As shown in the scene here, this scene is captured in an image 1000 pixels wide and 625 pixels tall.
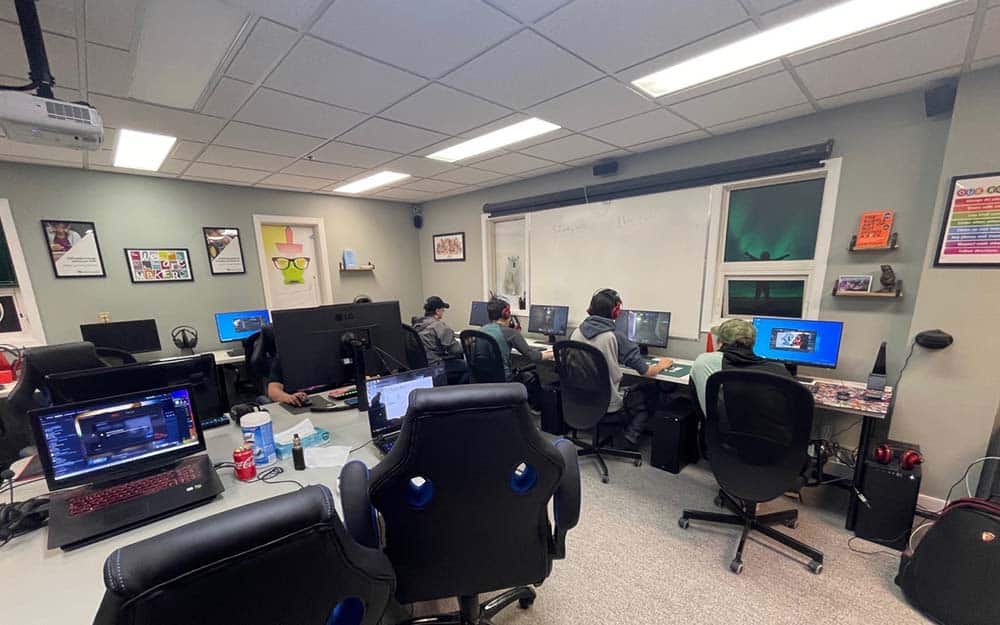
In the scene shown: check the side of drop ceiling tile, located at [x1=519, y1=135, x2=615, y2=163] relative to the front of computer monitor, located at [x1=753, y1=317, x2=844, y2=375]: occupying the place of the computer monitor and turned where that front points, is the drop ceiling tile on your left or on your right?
on your right

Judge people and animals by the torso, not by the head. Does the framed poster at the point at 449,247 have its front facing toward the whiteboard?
no

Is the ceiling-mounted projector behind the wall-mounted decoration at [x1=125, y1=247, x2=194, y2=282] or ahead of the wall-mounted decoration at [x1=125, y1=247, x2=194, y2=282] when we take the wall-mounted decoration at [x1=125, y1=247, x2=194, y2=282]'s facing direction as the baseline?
ahead

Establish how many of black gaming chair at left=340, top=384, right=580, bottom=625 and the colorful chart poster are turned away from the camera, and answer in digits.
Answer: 1

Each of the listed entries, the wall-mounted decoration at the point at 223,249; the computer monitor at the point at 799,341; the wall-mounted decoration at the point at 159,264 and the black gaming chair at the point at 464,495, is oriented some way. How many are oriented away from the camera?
1

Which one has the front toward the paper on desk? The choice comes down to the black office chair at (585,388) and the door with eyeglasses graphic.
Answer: the door with eyeglasses graphic

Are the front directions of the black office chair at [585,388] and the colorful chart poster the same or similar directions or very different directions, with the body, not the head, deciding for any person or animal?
very different directions

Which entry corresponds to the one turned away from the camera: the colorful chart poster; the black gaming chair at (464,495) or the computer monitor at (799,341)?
the black gaming chair

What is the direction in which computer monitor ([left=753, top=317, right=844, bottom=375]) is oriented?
toward the camera

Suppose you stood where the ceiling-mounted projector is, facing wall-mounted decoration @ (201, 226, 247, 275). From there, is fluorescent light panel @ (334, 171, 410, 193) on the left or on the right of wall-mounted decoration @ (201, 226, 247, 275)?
right

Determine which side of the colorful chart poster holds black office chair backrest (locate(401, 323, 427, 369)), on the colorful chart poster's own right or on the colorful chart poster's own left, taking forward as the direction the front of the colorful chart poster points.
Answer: on the colorful chart poster's own right

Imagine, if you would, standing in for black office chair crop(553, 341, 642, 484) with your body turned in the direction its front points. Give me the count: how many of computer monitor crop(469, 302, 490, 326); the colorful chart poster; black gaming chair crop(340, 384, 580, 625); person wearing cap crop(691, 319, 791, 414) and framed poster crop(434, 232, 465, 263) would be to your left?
2

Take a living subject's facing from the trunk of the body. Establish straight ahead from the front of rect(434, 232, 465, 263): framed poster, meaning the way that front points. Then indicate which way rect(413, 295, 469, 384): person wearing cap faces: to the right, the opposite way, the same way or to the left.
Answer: the opposite way

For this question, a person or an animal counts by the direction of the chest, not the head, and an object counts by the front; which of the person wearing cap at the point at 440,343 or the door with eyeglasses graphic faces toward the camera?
the door with eyeglasses graphic

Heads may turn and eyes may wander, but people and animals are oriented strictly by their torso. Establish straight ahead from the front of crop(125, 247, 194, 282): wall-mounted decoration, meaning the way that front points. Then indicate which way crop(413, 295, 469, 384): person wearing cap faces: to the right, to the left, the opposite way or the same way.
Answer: to the left

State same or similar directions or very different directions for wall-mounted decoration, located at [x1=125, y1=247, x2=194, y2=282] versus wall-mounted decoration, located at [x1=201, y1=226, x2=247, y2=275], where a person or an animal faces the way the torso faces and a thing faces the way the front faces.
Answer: same or similar directions

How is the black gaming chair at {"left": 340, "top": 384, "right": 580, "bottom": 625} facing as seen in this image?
away from the camera

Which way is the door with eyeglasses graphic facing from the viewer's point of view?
toward the camera
